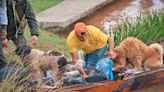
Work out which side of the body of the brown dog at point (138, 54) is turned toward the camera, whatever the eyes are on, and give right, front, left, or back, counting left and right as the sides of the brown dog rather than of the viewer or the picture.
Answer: left

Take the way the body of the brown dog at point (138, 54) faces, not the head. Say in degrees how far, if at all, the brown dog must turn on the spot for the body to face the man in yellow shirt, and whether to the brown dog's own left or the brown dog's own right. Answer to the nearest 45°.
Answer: approximately 45° to the brown dog's own left
